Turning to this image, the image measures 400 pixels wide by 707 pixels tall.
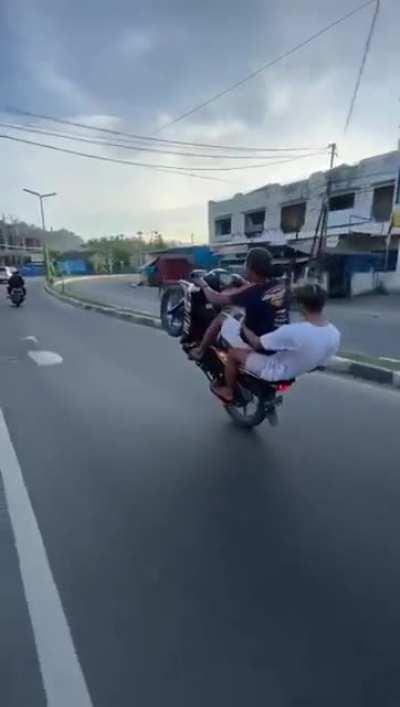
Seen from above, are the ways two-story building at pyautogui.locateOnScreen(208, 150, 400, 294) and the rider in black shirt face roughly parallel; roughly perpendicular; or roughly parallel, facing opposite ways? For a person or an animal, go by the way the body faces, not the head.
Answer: roughly perpendicular

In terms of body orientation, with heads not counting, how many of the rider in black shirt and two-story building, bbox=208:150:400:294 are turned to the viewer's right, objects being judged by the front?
0

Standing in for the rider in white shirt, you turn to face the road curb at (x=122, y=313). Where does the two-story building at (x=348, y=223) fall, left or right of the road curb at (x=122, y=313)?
right

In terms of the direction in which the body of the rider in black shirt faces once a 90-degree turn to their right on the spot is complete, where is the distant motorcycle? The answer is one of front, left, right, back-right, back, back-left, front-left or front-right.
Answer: left

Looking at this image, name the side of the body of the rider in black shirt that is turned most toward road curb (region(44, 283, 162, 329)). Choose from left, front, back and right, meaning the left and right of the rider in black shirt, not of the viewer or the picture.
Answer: front

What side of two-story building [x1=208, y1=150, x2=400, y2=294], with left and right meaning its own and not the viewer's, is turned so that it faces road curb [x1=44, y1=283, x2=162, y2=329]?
front

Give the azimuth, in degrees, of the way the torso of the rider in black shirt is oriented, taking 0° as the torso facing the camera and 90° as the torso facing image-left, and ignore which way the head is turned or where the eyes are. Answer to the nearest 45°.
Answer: approximately 135°

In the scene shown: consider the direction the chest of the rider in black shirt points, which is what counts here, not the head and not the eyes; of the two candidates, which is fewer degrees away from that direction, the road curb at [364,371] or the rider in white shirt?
the road curb

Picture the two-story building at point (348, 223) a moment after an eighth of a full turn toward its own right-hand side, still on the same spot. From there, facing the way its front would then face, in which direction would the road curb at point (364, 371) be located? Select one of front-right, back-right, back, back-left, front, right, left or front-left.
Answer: left

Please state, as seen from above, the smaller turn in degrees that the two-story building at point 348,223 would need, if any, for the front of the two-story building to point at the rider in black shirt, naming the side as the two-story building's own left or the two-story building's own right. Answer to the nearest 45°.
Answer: approximately 45° to the two-story building's own left

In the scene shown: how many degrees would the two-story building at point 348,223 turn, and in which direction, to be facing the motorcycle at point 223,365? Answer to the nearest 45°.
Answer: approximately 45° to its left

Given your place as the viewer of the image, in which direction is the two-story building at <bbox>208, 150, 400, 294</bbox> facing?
facing the viewer and to the left of the viewer

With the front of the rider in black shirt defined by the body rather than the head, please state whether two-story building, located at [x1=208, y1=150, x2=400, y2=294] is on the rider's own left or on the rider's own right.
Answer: on the rider's own right

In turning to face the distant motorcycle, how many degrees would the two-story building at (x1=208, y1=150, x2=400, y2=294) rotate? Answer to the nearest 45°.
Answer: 0° — it already faces it

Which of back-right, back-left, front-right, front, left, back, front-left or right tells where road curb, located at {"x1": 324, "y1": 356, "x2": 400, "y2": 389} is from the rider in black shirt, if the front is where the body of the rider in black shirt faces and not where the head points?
right
